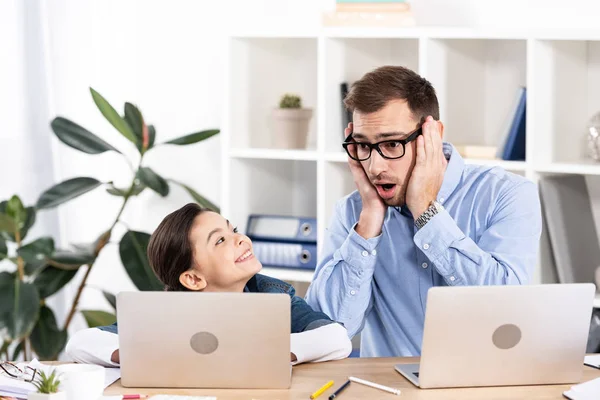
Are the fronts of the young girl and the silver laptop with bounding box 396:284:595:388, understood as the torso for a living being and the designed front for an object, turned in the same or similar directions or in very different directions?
very different directions

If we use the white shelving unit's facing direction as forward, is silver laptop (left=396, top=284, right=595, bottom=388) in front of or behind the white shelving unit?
in front

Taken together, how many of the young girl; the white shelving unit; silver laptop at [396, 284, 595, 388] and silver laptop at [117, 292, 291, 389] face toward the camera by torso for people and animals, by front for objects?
2

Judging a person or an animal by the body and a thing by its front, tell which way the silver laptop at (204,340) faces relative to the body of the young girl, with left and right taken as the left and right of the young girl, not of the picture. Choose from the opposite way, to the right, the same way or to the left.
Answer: the opposite way

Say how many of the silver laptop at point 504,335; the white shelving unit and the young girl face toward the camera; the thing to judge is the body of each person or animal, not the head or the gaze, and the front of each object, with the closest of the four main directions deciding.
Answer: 2

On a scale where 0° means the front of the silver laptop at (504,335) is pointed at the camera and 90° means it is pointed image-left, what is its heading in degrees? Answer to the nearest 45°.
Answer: approximately 135°

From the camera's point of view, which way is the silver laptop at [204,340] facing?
away from the camera

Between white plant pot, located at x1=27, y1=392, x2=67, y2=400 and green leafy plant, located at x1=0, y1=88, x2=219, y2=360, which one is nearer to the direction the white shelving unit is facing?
the white plant pot

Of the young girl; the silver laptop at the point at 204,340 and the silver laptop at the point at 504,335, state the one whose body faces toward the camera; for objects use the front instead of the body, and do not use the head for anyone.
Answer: the young girl

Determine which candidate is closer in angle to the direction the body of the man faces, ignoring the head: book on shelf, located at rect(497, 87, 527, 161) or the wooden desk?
the wooden desk

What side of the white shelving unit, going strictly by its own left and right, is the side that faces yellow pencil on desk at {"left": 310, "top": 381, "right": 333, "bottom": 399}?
front

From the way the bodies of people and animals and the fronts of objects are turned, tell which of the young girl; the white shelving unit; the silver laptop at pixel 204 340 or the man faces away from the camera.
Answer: the silver laptop
